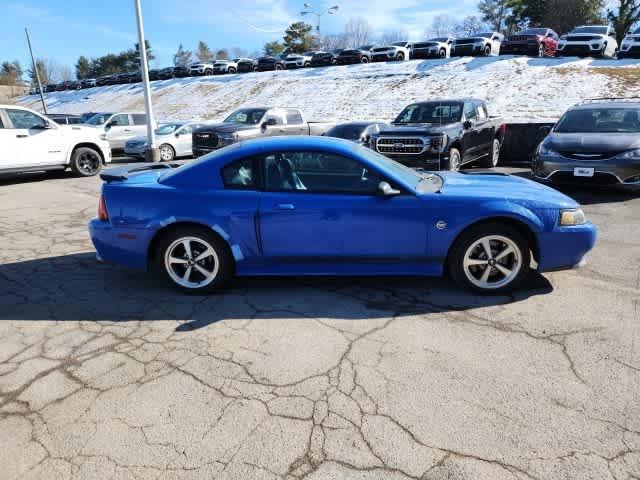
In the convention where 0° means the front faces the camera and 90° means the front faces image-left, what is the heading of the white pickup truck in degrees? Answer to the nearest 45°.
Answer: approximately 270°

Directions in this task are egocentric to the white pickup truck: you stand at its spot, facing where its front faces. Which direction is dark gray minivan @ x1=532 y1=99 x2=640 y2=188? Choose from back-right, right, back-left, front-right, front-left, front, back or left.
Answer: front-right

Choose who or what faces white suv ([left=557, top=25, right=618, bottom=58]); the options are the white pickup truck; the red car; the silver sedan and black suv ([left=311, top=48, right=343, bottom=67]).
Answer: the white pickup truck

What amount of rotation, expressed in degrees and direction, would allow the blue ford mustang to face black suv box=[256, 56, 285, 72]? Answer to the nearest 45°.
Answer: approximately 90° to its left

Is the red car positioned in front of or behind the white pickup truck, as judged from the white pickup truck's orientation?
in front

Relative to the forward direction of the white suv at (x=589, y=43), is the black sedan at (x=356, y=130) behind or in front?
in front

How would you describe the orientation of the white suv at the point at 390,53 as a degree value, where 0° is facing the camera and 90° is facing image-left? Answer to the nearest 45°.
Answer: approximately 45°

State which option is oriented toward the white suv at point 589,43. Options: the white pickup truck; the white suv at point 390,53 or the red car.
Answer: the white pickup truck

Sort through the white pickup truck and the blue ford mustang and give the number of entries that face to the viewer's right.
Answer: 2

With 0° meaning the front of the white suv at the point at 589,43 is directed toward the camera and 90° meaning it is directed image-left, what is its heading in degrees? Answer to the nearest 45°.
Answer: approximately 45°

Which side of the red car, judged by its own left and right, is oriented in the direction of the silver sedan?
front

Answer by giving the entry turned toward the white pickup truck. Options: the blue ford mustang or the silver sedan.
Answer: the silver sedan

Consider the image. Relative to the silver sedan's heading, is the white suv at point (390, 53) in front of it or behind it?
behind

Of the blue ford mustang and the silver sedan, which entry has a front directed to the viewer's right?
the blue ford mustang

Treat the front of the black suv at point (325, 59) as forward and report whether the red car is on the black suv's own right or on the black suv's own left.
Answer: on the black suv's own left

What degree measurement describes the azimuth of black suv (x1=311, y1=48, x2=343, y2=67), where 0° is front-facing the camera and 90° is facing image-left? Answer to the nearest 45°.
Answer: approximately 45°

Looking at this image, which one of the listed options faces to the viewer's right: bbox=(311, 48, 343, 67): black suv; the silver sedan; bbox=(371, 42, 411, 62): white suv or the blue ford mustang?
the blue ford mustang
